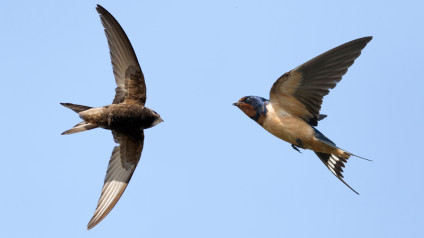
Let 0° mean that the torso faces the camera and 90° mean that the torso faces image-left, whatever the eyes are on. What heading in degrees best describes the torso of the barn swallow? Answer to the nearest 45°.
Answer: approximately 90°

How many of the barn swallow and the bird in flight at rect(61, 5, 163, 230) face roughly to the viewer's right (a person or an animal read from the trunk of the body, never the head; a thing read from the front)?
1

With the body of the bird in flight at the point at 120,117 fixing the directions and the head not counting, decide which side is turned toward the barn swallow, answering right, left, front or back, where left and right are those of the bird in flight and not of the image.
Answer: front

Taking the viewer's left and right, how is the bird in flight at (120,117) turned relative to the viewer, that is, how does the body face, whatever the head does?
facing to the right of the viewer

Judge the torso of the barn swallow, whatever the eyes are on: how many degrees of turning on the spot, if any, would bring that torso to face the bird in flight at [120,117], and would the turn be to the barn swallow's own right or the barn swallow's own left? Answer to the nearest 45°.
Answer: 0° — it already faces it
